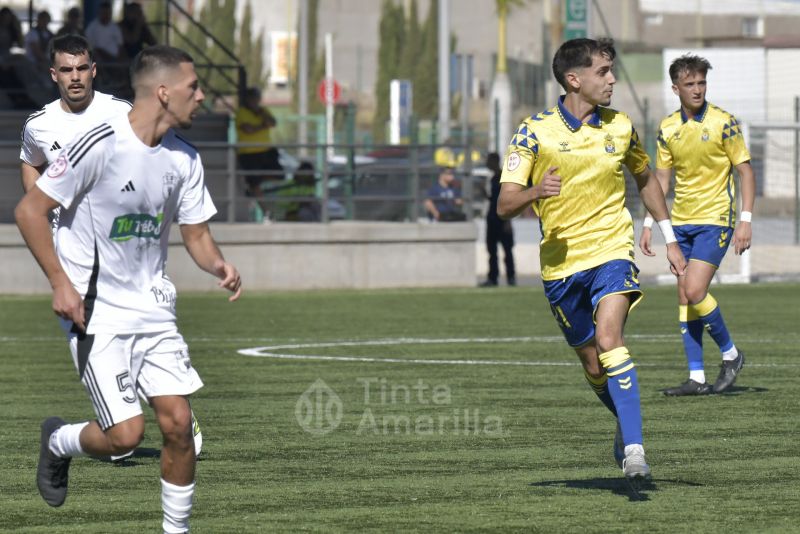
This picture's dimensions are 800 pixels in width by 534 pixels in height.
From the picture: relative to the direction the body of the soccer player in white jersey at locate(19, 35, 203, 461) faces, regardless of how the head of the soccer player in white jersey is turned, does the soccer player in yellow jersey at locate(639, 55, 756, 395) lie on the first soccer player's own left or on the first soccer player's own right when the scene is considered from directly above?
on the first soccer player's own left

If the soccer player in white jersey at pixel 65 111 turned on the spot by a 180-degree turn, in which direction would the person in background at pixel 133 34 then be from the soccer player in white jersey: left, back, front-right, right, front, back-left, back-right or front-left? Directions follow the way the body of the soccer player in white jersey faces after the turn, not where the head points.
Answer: front

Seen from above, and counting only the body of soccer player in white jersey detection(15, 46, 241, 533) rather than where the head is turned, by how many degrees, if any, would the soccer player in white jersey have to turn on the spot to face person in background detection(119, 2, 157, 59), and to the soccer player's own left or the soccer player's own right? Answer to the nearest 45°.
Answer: approximately 135° to the soccer player's own left

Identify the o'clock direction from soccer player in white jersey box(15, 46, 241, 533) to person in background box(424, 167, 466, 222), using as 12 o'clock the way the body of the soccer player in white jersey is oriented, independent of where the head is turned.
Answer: The person in background is roughly at 8 o'clock from the soccer player in white jersey.

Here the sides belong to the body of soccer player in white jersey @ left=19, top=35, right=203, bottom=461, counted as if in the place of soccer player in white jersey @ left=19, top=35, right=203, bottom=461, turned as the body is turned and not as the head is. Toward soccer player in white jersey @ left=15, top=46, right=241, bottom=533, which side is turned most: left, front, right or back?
front

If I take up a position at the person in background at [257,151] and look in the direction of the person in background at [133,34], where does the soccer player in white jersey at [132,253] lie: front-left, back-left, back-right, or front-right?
back-left

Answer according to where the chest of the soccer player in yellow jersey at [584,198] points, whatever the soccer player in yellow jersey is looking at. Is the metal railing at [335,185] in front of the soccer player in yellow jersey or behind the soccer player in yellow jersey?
behind

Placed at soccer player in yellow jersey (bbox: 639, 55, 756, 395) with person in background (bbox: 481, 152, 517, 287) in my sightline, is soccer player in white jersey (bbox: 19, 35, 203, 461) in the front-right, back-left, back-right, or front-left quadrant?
back-left

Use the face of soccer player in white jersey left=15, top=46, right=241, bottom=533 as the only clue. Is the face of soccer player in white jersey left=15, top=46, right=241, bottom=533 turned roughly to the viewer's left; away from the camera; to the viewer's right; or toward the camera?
to the viewer's right

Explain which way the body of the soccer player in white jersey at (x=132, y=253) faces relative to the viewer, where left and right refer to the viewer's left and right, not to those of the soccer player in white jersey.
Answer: facing the viewer and to the right of the viewer

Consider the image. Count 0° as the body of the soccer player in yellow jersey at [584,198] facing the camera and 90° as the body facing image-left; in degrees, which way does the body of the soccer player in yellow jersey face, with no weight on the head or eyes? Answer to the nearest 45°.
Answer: approximately 315°

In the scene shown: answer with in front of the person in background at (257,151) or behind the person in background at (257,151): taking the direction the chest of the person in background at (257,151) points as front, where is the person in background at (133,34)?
behind

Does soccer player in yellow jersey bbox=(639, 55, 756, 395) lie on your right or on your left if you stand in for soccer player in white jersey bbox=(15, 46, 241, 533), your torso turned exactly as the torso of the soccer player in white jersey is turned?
on your left

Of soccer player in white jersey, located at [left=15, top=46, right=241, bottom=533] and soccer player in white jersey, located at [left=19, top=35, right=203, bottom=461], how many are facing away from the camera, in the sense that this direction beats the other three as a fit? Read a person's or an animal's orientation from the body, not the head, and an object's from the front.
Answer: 0
